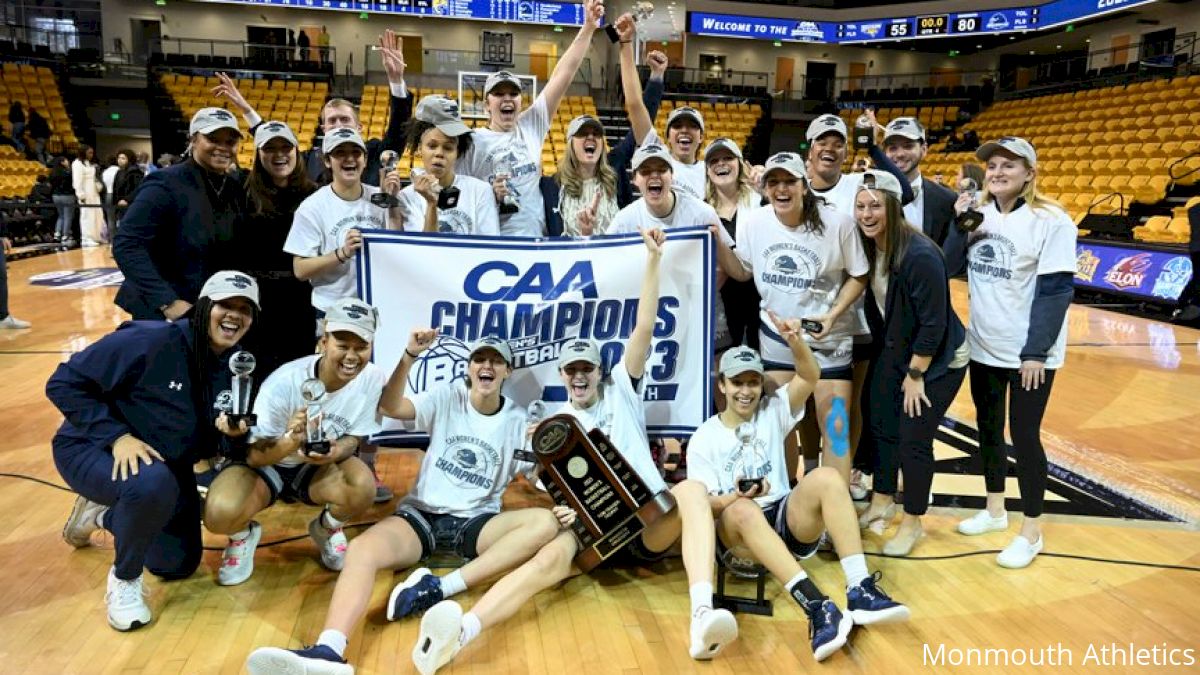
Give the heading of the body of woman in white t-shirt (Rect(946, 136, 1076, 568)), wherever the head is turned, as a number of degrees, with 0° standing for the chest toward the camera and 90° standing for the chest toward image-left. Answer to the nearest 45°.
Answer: approximately 45°

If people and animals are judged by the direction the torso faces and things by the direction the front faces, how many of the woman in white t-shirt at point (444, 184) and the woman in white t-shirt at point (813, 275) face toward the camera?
2

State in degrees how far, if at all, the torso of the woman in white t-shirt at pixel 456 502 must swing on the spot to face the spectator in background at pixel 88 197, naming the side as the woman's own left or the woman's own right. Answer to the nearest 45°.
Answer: approximately 180°

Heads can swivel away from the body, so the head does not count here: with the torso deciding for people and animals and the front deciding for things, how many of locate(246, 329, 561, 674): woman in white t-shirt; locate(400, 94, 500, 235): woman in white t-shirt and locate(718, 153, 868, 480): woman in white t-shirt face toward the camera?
3

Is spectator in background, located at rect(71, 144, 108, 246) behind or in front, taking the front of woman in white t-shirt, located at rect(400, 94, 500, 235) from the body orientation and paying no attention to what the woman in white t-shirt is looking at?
behind

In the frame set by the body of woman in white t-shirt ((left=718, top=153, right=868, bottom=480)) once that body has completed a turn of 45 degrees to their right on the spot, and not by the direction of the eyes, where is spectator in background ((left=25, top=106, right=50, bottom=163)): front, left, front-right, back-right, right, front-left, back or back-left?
right

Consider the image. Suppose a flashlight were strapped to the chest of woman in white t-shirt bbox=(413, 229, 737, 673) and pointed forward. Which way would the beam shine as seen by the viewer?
toward the camera

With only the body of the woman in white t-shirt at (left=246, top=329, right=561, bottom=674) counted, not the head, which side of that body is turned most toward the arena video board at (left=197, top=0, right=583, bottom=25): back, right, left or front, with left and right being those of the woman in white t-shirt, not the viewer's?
back

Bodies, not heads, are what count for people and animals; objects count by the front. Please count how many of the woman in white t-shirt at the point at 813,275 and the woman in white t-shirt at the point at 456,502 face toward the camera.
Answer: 2
